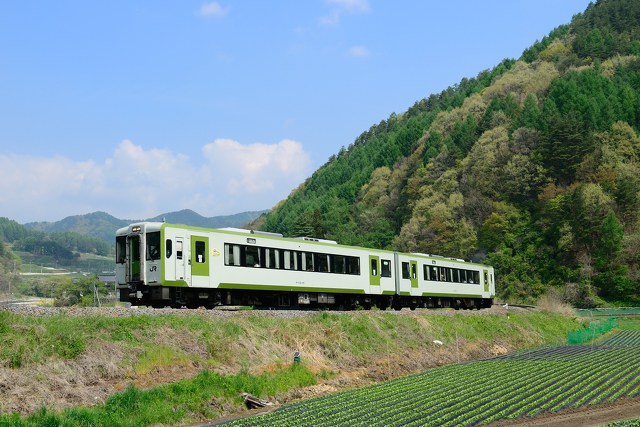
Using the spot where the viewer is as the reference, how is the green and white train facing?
facing the viewer and to the left of the viewer
